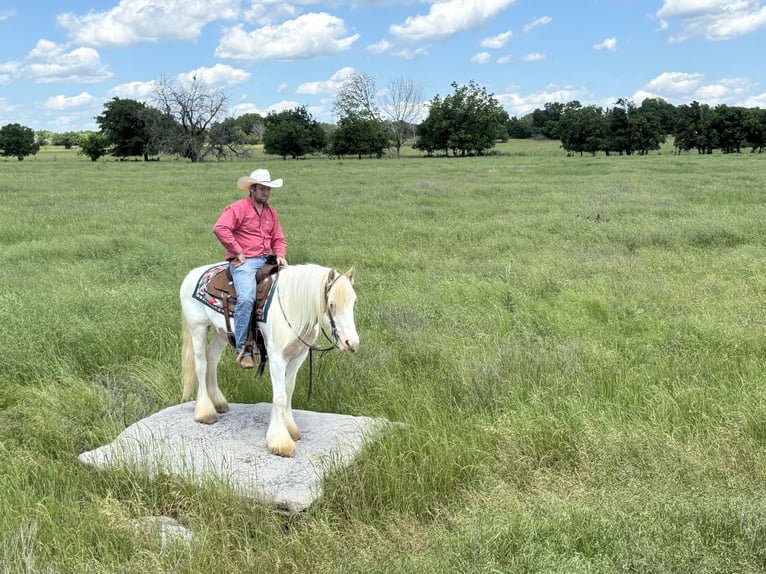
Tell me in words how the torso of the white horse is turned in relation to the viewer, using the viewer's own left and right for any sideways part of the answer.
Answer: facing the viewer and to the right of the viewer

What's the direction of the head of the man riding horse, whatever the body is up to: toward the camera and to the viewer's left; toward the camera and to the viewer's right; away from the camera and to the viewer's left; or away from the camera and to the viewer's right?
toward the camera and to the viewer's right

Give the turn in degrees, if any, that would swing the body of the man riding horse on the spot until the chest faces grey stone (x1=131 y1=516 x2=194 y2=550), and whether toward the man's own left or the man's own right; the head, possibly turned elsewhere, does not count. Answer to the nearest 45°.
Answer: approximately 45° to the man's own right

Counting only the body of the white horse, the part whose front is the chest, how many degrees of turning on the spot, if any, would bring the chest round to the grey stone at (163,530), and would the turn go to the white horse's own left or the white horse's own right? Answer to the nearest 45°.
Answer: approximately 90° to the white horse's own right
